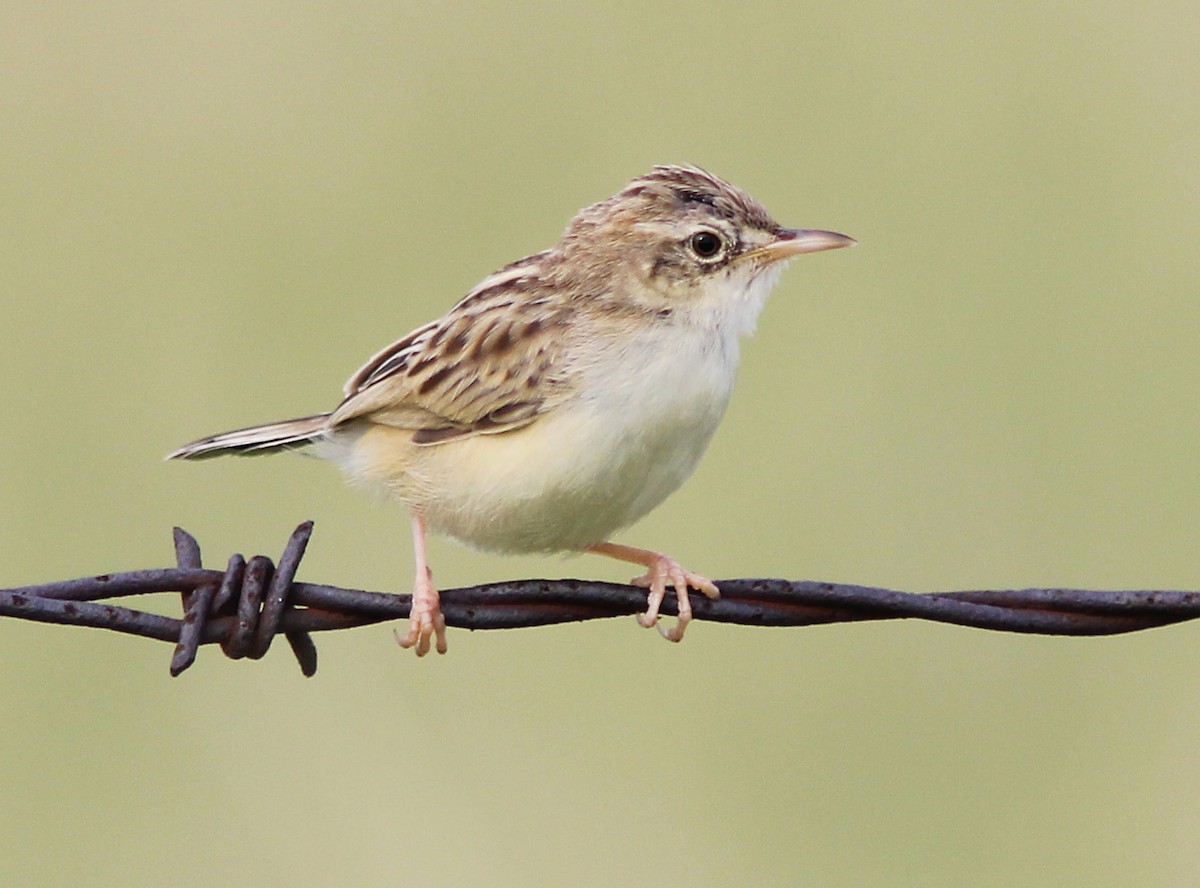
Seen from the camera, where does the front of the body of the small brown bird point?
to the viewer's right
